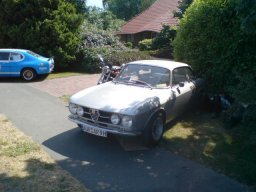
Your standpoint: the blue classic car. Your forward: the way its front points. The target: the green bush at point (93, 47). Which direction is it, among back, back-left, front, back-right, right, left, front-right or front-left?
back-right

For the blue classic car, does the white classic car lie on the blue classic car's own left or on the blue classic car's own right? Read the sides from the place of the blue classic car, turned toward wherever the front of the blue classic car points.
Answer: on the blue classic car's own left

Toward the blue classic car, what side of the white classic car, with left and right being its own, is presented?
right

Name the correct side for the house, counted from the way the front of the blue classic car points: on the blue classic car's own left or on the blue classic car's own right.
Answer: on the blue classic car's own right

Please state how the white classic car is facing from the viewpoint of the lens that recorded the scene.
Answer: facing the viewer and to the left of the viewer

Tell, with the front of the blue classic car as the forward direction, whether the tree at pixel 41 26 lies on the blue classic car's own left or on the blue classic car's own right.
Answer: on the blue classic car's own right

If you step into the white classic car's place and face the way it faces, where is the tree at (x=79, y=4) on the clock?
The tree is roughly at 4 o'clock from the white classic car.

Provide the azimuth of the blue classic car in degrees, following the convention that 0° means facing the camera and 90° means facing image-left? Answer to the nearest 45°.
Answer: approximately 90°

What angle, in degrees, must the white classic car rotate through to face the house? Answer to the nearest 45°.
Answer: approximately 135° to its right

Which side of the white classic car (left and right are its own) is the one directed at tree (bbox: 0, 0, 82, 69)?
right

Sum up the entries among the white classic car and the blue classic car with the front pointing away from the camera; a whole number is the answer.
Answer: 0
